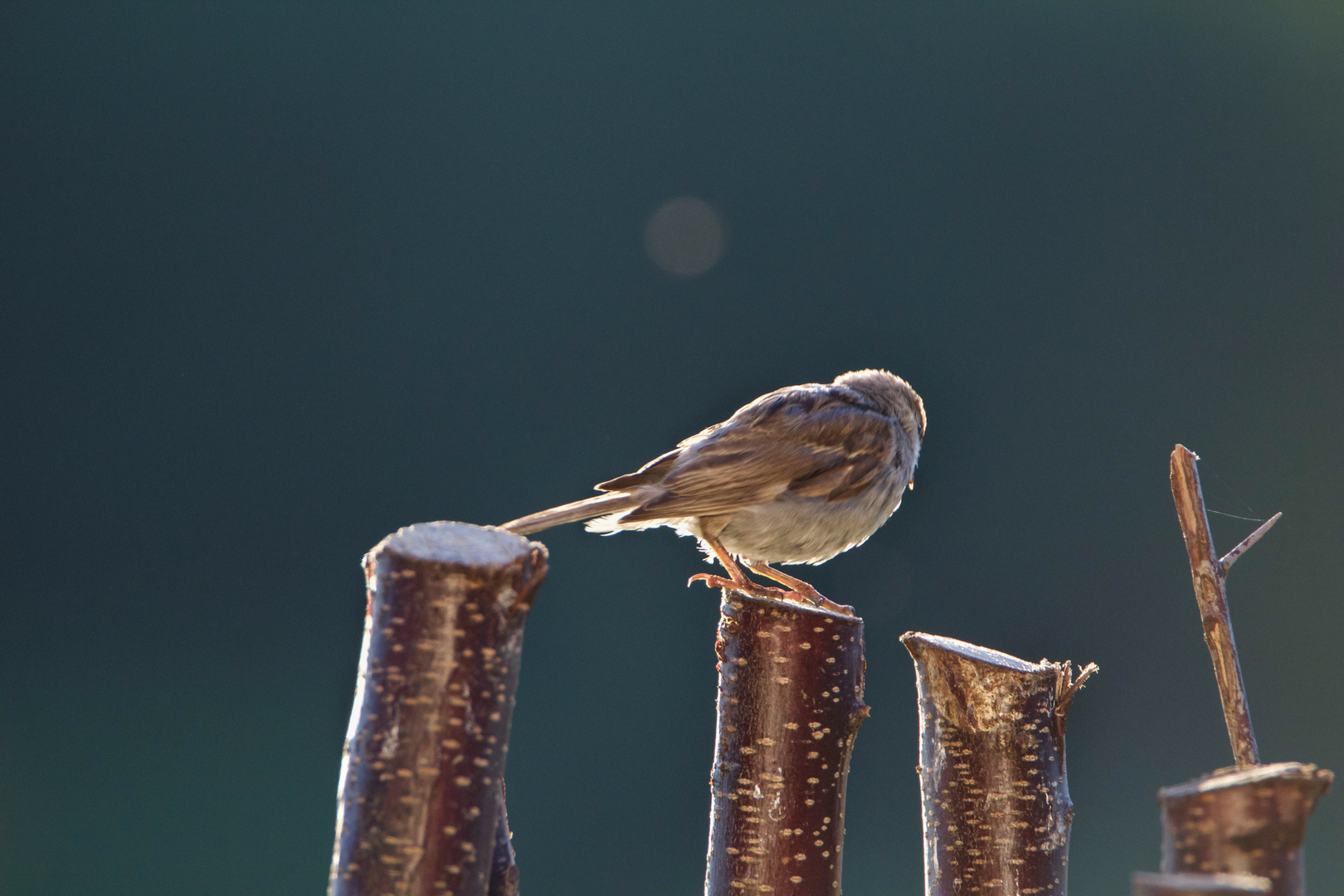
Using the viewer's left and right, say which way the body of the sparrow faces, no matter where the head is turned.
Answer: facing to the right of the viewer

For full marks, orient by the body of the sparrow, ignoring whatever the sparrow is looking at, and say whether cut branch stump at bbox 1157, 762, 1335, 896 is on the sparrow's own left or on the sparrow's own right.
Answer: on the sparrow's own right

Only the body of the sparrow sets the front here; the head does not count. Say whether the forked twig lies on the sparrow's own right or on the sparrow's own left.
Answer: on the sparrow's own right

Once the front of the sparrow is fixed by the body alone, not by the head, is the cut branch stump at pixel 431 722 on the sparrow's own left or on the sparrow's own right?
on the sparrow's own right

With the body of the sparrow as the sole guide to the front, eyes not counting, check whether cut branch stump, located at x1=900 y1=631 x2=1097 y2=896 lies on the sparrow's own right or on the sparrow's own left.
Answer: on the sparrow's own right
